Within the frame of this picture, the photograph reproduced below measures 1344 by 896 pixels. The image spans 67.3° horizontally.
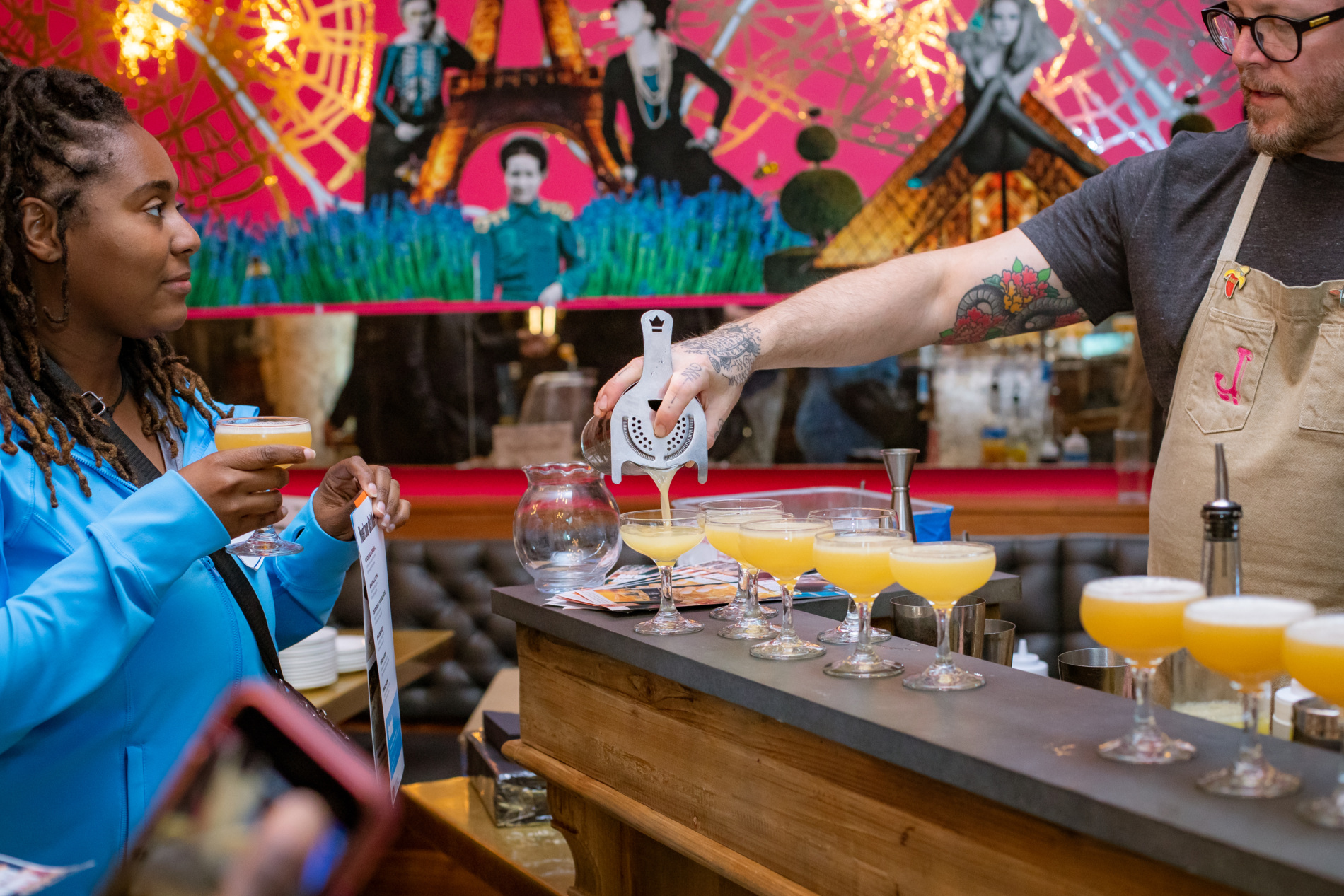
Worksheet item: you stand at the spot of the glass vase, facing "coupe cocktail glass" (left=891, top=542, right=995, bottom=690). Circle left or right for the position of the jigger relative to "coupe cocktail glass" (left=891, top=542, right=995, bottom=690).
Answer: left

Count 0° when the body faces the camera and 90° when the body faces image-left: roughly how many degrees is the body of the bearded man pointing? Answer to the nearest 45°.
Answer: approximately 45°

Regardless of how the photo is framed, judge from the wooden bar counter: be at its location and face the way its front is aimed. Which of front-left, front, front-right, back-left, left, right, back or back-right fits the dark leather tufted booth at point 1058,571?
back-right

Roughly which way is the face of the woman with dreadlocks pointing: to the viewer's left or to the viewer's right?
to the viewer's right

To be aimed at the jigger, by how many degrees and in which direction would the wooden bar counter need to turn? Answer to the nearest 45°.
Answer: approximately 135° to its right

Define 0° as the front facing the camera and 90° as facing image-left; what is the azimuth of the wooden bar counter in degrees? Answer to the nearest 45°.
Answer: approximately 45°

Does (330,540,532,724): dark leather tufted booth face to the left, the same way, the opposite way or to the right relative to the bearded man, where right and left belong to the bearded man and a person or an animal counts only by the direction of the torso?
to the left
